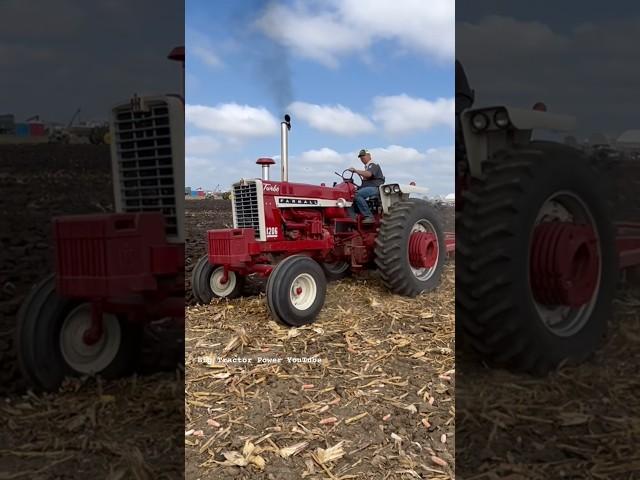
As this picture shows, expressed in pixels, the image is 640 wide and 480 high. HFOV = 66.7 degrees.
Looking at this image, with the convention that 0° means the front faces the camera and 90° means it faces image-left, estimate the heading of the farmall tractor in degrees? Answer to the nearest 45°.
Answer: approximately 45°
